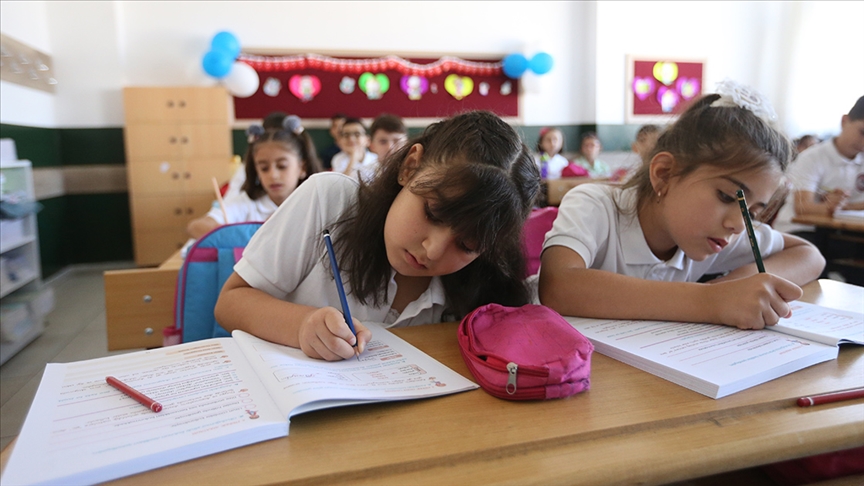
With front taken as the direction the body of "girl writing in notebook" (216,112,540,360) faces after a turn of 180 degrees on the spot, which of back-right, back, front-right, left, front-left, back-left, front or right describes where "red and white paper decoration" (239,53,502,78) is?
front-right

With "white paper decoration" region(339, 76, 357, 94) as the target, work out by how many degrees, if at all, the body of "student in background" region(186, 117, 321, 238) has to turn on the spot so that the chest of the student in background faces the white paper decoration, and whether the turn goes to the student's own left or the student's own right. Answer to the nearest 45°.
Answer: approximately 180°

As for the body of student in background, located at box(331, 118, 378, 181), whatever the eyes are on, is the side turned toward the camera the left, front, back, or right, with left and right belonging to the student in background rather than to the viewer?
front

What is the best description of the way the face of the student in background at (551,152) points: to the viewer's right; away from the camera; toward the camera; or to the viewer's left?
toward the camera

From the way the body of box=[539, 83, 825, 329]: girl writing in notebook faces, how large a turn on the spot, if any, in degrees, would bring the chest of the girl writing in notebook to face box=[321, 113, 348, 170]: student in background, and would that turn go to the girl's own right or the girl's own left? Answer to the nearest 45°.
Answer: approximately 180°

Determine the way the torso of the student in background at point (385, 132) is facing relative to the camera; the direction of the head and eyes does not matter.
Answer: toward the camera

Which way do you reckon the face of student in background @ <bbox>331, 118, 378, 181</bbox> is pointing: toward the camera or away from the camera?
toward the camera

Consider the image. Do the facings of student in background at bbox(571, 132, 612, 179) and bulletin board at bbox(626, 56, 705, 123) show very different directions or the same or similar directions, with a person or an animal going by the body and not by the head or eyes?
same or similar directions

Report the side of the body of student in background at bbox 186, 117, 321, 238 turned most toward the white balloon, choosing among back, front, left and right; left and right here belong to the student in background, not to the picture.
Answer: back

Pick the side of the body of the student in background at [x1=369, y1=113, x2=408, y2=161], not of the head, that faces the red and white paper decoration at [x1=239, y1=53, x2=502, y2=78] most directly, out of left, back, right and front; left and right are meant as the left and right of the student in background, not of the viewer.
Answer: back

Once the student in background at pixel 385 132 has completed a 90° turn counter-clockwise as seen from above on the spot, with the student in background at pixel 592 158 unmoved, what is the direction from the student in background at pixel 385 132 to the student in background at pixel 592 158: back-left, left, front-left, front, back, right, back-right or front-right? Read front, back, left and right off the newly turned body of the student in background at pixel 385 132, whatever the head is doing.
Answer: front-left

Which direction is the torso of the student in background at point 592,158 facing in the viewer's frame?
toward the camera

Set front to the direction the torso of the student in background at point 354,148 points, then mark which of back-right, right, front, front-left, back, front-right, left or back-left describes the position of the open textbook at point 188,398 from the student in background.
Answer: front

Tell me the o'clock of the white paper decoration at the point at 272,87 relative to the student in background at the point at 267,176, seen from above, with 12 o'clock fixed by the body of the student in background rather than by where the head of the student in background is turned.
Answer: The white paper decoration is roughly at 6 o'clock from the student in background.

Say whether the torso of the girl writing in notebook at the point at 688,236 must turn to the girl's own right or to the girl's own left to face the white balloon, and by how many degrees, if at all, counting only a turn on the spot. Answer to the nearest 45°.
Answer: approximately 180°
